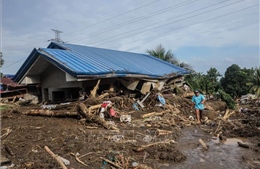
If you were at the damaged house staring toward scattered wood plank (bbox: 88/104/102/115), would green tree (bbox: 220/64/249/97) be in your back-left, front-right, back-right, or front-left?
back-left

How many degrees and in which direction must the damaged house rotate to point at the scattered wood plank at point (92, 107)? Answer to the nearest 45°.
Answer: approximately 45° to its left

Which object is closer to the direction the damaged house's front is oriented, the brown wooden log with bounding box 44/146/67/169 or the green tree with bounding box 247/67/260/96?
the brown wooden log

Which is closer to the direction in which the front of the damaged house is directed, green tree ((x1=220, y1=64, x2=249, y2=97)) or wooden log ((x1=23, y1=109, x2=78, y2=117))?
the wooden log

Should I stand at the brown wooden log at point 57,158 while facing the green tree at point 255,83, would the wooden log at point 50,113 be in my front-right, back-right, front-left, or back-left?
front-left

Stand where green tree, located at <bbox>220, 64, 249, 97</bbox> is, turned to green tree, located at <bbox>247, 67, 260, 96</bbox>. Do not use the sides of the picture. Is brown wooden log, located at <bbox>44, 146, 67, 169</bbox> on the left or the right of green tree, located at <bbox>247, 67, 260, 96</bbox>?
right

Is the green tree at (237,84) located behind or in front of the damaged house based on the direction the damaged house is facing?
behind
